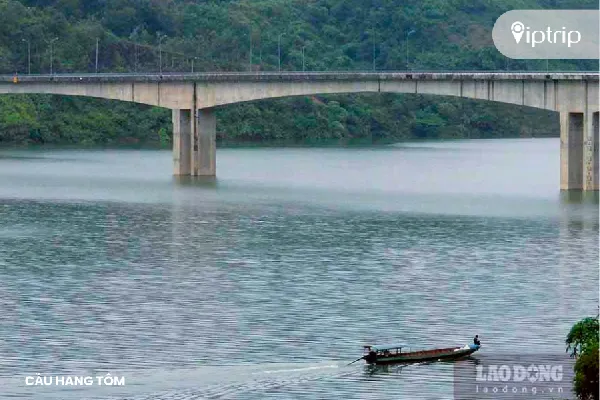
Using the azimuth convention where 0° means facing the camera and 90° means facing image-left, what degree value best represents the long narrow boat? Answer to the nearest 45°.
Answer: approximately 270°
